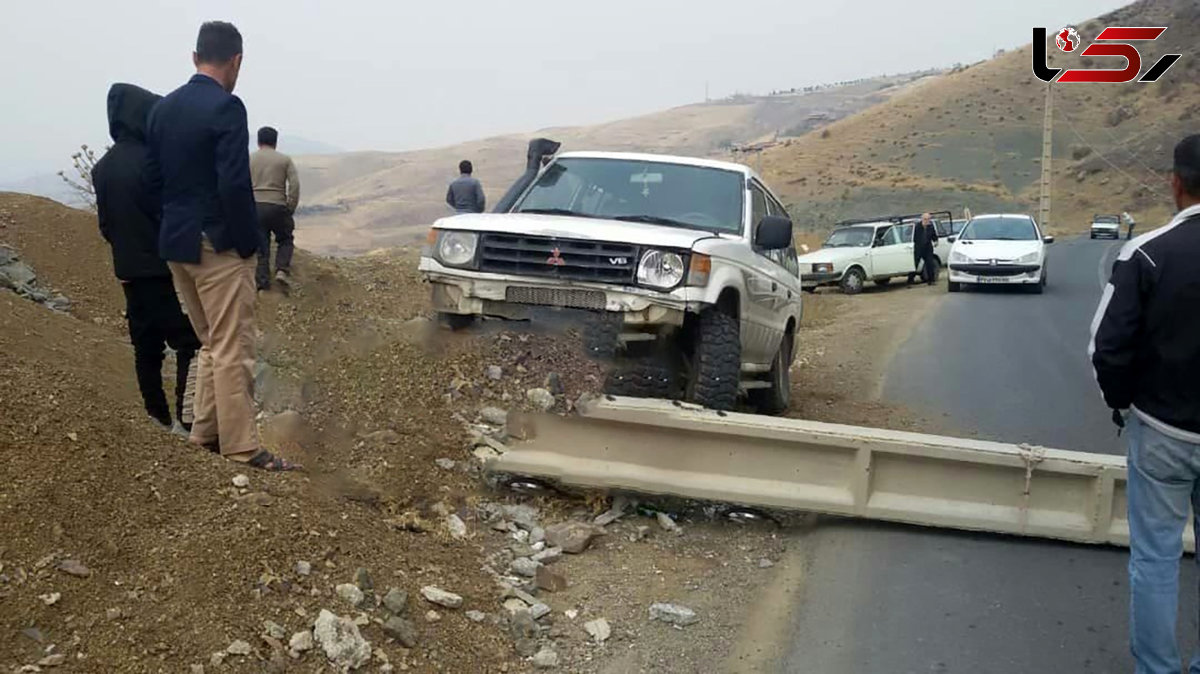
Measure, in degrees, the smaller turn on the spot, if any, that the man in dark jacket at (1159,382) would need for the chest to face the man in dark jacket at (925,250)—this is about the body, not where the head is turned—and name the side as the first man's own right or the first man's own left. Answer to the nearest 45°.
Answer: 0° — they already face them

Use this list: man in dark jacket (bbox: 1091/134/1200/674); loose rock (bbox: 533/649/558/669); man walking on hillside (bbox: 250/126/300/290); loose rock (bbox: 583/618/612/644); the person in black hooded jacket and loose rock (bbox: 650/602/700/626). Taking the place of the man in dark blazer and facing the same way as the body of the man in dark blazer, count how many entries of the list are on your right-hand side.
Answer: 4

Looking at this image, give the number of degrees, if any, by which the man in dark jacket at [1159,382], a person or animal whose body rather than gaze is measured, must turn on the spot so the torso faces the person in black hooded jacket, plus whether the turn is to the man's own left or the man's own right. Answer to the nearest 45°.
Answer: approximately 90° to the man's own left

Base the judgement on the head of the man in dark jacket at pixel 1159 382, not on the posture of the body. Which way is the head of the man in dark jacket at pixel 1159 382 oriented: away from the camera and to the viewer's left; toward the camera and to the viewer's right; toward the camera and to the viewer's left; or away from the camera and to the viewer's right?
away from the camera and to the viewer's left

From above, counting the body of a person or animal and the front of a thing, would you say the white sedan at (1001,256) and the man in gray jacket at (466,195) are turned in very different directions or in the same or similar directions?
very different directions

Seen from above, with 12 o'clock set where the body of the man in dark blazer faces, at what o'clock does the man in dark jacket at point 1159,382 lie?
The man in dark jacket is roughly at 3 o'clock from the man in dark blazer.

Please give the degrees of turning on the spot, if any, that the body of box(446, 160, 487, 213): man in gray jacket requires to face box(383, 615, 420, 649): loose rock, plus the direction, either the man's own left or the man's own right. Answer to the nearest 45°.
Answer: approximately 180°

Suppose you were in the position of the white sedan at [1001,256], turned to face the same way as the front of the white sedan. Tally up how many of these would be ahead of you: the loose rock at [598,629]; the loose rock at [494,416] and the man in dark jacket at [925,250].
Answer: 2

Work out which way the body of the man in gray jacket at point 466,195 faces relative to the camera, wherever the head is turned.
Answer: away from the camera

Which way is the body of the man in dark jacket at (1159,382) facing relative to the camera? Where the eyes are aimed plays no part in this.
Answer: away from the camera

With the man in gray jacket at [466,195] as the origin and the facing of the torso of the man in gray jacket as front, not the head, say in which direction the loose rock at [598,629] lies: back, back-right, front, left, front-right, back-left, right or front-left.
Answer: back
